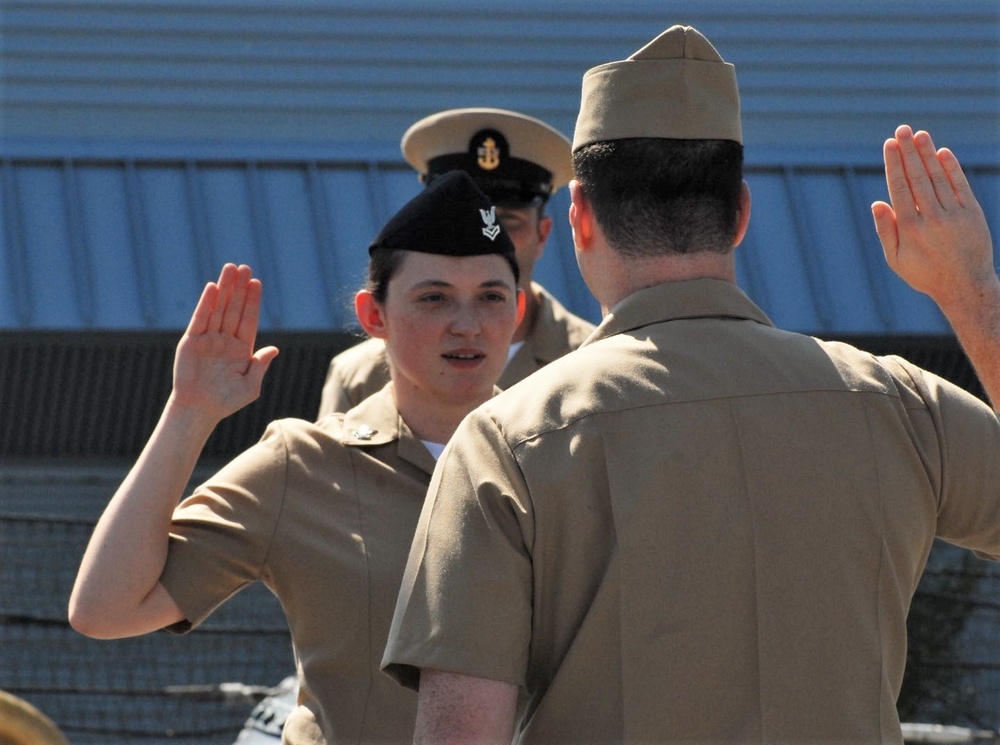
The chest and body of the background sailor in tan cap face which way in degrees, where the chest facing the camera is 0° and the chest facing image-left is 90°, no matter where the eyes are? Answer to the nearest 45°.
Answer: approximately 0°
